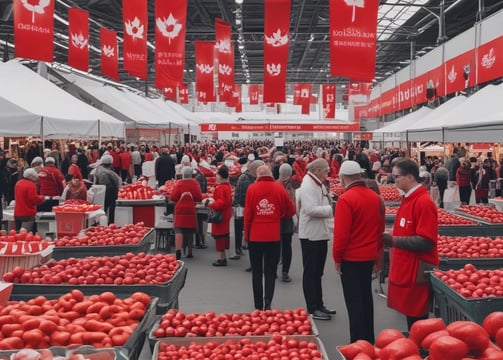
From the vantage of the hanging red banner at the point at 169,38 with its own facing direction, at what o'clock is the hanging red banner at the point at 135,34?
the hanging red banner at the point at 135,34 is roughly at 4 o'clock from the hanging red banner at the point at 169,38.

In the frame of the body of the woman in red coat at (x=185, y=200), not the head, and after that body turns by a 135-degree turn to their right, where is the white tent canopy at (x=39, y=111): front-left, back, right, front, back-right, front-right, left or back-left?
back

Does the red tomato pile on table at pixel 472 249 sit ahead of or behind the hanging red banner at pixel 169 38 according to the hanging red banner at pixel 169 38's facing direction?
ahead

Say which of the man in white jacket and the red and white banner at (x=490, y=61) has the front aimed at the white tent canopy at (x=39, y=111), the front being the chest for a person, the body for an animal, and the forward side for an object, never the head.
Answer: the red and white banner

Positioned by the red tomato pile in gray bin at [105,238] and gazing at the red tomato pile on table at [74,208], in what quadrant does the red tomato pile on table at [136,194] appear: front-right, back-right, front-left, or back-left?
front-right

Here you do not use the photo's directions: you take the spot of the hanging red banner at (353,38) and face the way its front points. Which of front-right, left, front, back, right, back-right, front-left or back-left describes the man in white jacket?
front

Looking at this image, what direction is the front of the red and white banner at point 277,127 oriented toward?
toward the camera

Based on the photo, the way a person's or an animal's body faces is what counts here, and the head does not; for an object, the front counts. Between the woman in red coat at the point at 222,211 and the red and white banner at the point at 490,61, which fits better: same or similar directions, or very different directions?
same or similar directions

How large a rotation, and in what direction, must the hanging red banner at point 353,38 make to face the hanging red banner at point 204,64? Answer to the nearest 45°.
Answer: approximately 135° to its right

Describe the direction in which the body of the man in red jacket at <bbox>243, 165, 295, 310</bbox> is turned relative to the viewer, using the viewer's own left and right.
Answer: facing away from the viewer

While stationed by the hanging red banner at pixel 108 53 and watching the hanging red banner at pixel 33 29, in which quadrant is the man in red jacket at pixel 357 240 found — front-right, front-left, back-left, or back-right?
front-left

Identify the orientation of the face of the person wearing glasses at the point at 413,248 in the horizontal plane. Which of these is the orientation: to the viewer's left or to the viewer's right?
to the viewer's left

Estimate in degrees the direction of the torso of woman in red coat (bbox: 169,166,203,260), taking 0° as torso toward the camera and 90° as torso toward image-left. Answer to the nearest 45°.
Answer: approximately 180°

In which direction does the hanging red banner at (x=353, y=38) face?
toward the camera

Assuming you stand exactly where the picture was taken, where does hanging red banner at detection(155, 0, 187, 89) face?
facing the viewer
